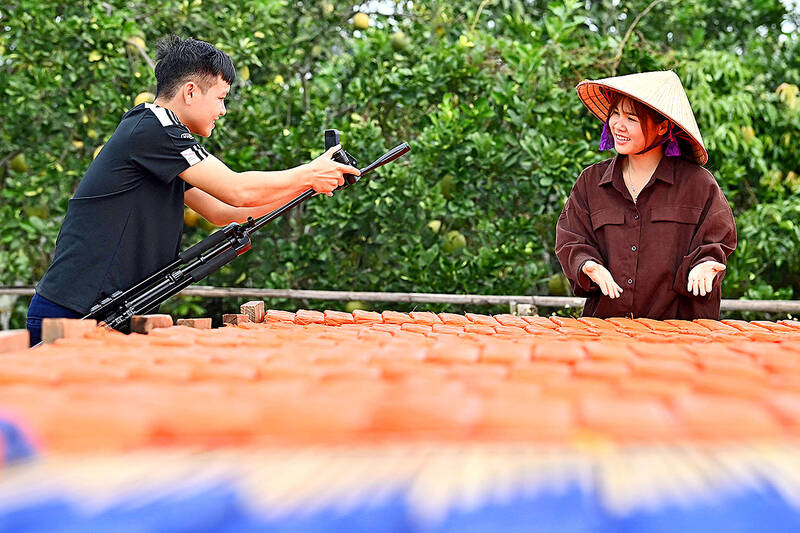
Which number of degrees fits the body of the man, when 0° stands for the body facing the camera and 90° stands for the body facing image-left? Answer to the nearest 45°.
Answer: approximately 270°

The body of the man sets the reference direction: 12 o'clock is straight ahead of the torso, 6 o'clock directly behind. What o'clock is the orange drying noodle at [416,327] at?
The orange drying noodle is roughly at 1 o'clock from the man.
